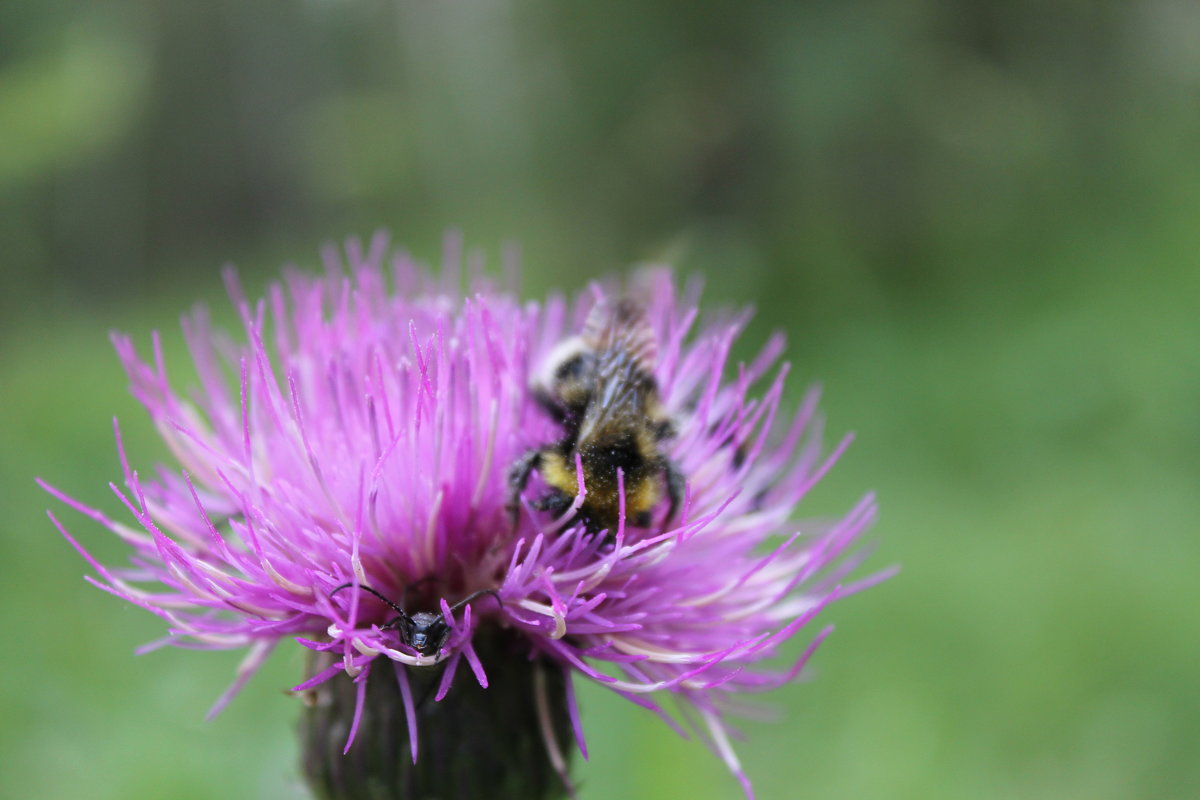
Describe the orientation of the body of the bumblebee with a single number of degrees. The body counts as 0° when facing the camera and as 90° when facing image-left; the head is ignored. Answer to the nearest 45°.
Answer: approximately 0°
